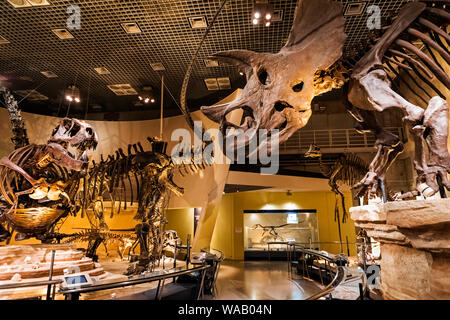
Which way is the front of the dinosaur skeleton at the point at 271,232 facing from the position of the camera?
facing to the left of the viewer

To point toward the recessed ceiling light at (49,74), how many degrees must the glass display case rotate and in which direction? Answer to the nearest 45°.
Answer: approximately 45° to its right

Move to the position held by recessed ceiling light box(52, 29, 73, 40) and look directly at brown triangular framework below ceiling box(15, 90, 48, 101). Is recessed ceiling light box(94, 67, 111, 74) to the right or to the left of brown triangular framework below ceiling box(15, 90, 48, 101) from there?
right

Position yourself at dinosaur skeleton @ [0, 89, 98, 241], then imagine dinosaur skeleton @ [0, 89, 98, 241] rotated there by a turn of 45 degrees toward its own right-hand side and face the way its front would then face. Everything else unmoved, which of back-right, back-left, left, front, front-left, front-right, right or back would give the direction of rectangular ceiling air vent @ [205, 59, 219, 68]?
left

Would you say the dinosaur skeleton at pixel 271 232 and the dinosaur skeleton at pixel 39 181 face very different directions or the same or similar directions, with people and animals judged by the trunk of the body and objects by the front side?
very different directions

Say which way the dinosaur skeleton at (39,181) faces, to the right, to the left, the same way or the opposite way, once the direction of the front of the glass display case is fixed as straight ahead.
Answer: to the left

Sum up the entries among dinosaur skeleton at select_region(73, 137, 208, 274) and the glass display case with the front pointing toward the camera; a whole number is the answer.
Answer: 1

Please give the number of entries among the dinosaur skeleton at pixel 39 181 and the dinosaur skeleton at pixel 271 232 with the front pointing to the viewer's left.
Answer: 1

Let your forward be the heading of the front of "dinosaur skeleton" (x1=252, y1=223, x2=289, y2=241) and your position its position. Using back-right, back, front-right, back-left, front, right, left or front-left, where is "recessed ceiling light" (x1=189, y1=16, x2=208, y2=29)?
left

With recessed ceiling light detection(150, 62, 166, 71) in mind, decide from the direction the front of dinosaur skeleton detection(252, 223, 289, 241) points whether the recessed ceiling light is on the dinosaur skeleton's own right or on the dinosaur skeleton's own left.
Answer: on the dinosaur skeleton's own left

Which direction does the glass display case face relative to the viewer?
toward the camera

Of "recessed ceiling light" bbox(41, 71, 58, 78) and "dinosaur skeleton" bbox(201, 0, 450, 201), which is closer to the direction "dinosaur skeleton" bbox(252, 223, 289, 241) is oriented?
the recessed ceiling light

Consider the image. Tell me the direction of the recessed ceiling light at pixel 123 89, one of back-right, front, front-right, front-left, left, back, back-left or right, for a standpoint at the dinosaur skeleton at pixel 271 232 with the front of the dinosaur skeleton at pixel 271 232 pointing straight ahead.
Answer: front-left
